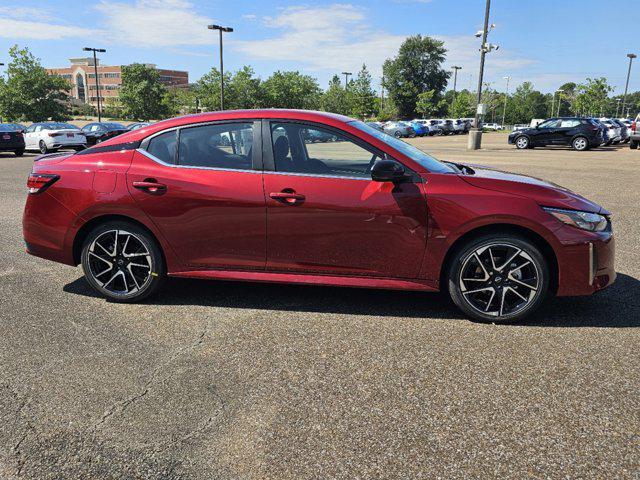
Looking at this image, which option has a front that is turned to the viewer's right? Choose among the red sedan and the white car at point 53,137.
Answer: the red sedan

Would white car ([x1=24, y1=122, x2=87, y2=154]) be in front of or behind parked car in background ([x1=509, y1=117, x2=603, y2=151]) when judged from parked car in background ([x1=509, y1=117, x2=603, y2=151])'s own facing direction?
in front

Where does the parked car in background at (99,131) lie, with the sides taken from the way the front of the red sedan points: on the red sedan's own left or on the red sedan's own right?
on the red sedan's own left

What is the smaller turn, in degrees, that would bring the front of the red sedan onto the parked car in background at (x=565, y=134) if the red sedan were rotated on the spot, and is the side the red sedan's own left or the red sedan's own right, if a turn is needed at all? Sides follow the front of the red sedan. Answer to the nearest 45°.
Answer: approximately 45° to the red sedan's own left

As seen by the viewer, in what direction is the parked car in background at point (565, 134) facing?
to the viewer's left

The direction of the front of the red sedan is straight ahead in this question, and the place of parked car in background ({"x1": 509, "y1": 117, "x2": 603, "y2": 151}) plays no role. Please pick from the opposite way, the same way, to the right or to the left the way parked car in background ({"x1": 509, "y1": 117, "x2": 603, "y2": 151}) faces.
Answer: the opposite way

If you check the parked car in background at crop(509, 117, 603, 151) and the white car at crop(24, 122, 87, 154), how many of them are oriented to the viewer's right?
0

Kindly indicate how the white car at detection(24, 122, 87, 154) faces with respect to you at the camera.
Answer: facing away from the viewer and to the left of the viewer

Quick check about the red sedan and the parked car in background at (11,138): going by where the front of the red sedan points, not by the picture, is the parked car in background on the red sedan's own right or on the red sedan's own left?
on the red sedan's own left

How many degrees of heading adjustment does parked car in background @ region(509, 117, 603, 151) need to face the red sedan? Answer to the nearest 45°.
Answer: approximately 90° to its left

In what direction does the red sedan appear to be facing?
to the viewer's right

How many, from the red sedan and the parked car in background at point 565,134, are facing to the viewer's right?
1

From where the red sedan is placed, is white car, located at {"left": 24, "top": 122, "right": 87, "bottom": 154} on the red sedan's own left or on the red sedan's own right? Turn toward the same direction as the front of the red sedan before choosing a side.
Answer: on the red sedan's own left

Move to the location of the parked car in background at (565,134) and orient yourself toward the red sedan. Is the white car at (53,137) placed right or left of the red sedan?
right

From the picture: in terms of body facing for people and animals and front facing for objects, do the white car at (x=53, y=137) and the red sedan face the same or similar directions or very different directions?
very different directions
